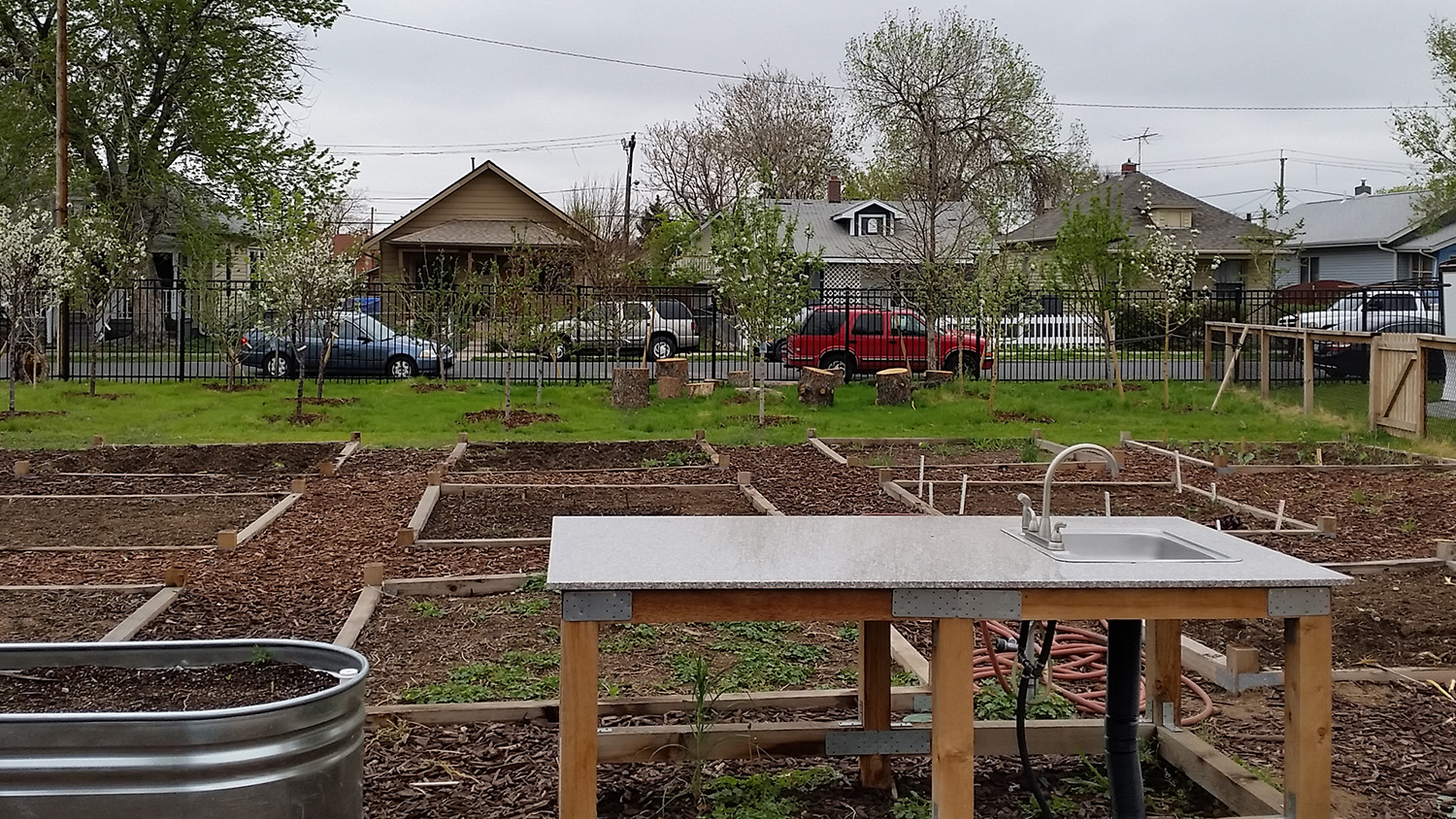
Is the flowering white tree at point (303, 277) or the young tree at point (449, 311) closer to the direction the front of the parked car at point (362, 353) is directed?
the young tree

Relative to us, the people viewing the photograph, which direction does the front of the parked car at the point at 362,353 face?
facing to the right of the viewer

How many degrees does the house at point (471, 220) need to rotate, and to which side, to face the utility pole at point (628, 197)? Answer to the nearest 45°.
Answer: approximately 135° to its left

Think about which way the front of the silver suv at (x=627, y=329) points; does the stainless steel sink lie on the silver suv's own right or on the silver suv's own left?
on the silver suv's own left

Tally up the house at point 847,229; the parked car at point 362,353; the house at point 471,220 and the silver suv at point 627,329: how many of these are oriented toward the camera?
2

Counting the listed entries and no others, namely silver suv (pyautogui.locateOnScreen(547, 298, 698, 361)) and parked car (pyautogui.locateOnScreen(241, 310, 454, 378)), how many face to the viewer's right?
1

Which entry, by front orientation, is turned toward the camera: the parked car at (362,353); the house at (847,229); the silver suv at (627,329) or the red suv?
the house

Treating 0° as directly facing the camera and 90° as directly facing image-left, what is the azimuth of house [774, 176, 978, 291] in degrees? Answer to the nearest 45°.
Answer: approximately 0°

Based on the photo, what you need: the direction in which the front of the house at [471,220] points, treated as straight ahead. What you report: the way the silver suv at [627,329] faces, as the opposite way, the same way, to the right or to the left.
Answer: to the right

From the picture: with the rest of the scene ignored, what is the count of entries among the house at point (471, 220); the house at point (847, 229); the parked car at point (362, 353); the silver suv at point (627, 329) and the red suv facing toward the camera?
2

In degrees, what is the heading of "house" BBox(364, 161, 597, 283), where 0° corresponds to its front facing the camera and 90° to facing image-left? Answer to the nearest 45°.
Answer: approximately 0°

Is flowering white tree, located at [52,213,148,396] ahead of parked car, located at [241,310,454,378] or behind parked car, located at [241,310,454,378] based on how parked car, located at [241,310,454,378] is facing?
behind

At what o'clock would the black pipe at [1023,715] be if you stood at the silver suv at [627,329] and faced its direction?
The black pipe is roughly at 9 o'clock from the silver suv.

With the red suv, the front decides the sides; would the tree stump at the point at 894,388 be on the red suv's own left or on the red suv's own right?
on the red suv's own right
